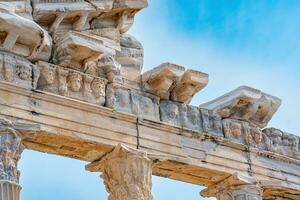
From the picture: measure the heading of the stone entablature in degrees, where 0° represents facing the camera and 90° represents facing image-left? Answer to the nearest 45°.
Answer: approximately 315°
